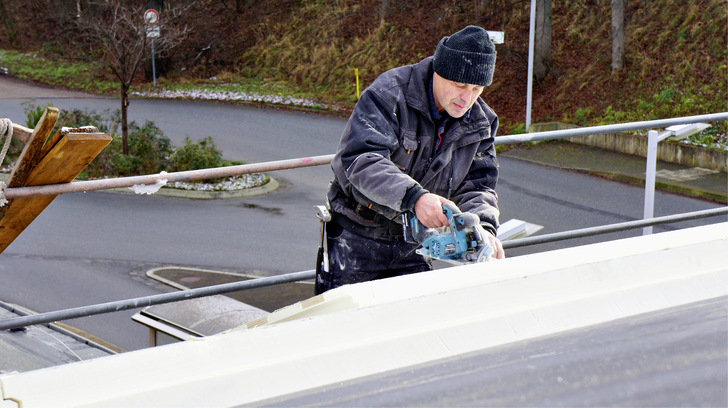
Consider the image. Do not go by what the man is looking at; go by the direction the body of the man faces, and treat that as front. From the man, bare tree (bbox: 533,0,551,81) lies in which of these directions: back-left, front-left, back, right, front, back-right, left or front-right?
back-left

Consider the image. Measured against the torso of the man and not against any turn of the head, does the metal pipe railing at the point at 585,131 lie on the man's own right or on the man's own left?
on the man's own left

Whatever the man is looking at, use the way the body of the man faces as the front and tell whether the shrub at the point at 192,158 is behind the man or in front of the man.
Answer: behind

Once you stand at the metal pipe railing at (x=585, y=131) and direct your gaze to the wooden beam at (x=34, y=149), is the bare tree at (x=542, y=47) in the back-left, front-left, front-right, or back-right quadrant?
back-right

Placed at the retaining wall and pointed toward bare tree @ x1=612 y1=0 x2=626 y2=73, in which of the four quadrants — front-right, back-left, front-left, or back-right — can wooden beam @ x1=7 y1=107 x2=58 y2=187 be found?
back-left

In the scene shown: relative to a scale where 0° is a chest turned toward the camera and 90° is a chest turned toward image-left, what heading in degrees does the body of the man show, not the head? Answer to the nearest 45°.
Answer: approximately 315°

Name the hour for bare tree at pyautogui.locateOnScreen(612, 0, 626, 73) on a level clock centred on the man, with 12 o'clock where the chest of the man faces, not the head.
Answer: The bare tree is roughly at 8 o'clock from the man.

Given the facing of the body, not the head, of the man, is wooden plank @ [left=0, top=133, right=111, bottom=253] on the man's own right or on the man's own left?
on the man's own right
